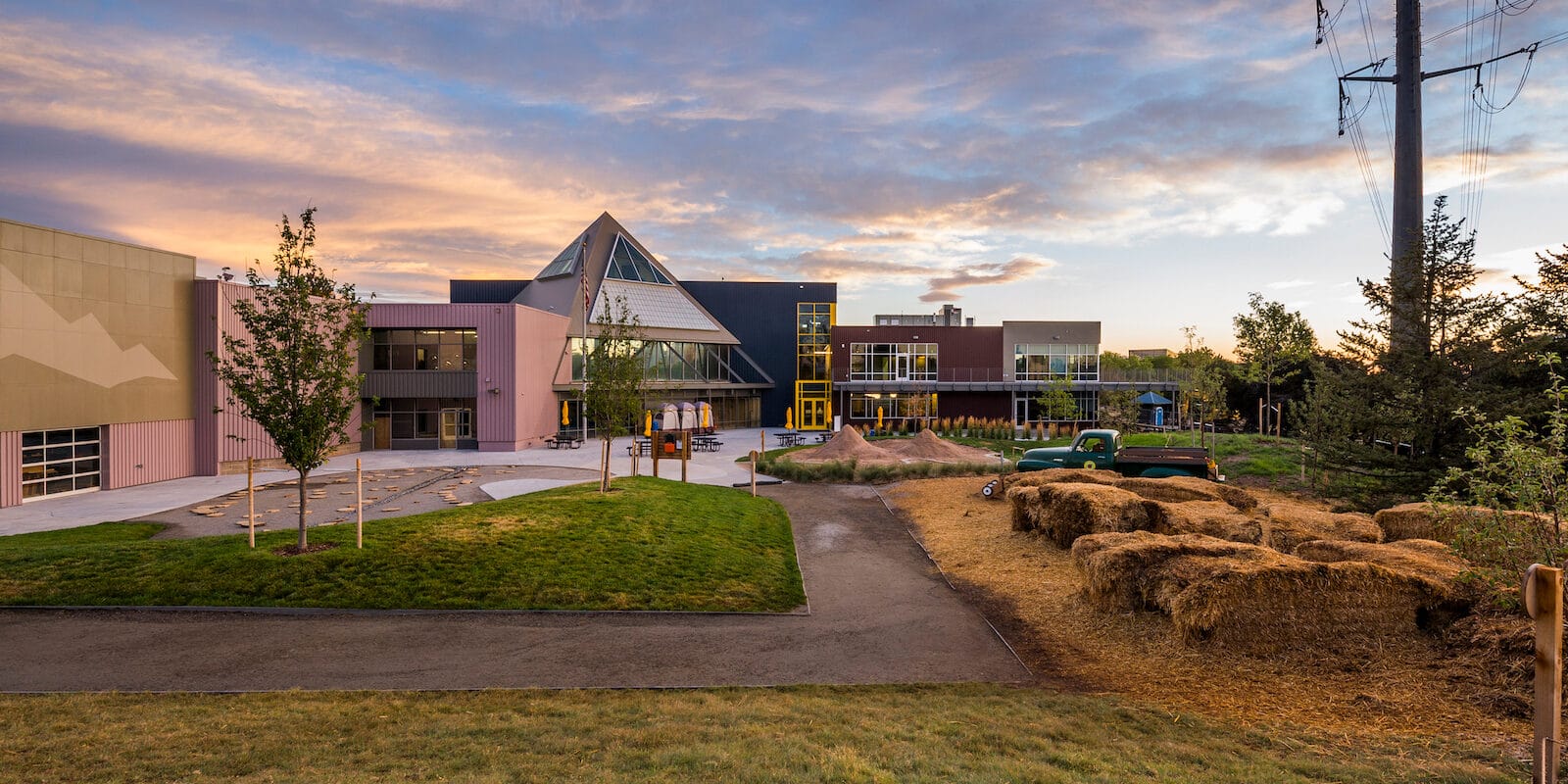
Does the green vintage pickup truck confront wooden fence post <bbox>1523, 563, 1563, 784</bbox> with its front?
no

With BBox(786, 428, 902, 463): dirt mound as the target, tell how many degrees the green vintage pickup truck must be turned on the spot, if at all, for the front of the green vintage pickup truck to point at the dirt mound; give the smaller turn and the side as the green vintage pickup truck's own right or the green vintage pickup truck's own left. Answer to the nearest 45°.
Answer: approximately 45° to the green vintage pickup truck's own right

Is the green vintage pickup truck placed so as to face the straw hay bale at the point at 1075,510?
no

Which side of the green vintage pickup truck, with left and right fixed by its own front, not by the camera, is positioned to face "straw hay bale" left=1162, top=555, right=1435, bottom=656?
left

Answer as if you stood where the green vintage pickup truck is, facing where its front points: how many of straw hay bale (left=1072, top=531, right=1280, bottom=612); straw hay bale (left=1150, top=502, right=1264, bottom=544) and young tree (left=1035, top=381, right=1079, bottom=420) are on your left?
2

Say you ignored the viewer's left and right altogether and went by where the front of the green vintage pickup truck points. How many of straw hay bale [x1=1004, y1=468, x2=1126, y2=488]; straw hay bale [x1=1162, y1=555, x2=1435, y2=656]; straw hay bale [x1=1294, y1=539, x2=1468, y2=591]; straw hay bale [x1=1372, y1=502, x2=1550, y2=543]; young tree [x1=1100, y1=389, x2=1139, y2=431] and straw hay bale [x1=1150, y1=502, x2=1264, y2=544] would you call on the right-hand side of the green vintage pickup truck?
1

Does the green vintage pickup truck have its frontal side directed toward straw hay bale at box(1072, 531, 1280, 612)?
no

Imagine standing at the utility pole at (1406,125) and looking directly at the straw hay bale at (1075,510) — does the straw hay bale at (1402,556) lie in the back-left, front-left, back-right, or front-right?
front-left

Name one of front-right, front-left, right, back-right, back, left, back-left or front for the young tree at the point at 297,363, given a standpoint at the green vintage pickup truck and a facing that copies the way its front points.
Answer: front-left

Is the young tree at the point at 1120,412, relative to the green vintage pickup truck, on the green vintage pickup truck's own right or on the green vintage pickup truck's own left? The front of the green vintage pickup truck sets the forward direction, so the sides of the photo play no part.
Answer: on the green vintage pickup truck's own right

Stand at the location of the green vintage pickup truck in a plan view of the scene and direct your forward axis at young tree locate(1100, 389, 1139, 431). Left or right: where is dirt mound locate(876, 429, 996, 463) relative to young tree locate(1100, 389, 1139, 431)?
left

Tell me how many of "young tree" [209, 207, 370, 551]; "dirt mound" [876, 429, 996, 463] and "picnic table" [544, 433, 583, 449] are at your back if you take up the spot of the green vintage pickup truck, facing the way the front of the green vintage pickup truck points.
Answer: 0

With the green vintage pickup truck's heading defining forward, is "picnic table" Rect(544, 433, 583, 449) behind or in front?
in front

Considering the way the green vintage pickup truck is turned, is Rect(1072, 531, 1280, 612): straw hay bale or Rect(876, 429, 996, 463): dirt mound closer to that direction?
the dirt mound

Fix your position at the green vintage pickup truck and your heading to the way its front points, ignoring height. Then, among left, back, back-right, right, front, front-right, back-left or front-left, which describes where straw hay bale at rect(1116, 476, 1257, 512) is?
left

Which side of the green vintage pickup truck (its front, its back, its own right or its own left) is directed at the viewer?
left

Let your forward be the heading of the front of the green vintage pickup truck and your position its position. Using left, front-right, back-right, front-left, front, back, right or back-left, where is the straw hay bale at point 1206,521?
left

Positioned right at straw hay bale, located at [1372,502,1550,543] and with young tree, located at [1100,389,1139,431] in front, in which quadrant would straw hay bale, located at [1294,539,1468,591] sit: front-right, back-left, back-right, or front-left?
back-left
